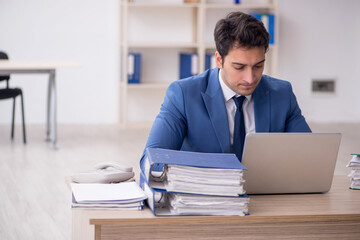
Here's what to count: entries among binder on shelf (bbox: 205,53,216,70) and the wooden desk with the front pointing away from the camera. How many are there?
1

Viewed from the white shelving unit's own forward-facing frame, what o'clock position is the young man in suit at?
The young man in suit is roughly at 12 o'clock from the white shelving unit.

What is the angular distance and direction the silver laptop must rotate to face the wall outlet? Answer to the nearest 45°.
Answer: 0° — it already faces it

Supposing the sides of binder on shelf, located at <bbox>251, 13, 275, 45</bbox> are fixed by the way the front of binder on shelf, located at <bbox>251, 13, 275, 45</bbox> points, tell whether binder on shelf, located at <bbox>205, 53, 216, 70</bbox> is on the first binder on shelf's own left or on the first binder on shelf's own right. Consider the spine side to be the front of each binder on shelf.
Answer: on the first binder on shelf's own right

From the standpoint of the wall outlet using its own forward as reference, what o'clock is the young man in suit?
The young man in suit is roughly at 12 o'clock from the wall outlet.

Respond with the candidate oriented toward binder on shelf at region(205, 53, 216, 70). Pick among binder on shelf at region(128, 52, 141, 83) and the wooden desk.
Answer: the wooden desk

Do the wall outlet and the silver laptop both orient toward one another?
yes

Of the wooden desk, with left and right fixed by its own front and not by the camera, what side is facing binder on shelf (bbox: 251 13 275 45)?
front

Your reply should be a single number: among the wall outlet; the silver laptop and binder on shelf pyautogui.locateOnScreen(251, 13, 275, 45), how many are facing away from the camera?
1

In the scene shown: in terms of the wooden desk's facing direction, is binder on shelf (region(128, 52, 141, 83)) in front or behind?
in front

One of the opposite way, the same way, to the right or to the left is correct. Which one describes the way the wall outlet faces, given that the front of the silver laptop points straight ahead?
the opposite way

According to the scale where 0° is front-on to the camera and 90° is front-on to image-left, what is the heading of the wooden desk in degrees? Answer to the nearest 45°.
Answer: approximately 180°

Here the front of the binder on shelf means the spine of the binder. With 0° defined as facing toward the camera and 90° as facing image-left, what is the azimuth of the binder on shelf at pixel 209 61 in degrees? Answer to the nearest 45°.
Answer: approximately 0°

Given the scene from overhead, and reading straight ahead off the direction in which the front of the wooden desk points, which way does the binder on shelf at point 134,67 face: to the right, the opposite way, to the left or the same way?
the opposite way

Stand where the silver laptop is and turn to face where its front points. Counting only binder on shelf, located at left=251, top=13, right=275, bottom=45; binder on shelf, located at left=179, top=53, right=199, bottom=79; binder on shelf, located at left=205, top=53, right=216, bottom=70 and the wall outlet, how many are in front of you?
4

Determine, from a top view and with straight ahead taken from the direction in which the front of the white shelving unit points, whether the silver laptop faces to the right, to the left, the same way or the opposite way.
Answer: the opposite way

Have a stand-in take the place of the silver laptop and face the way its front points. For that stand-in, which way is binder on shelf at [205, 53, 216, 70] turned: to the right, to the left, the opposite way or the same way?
the opposite way
